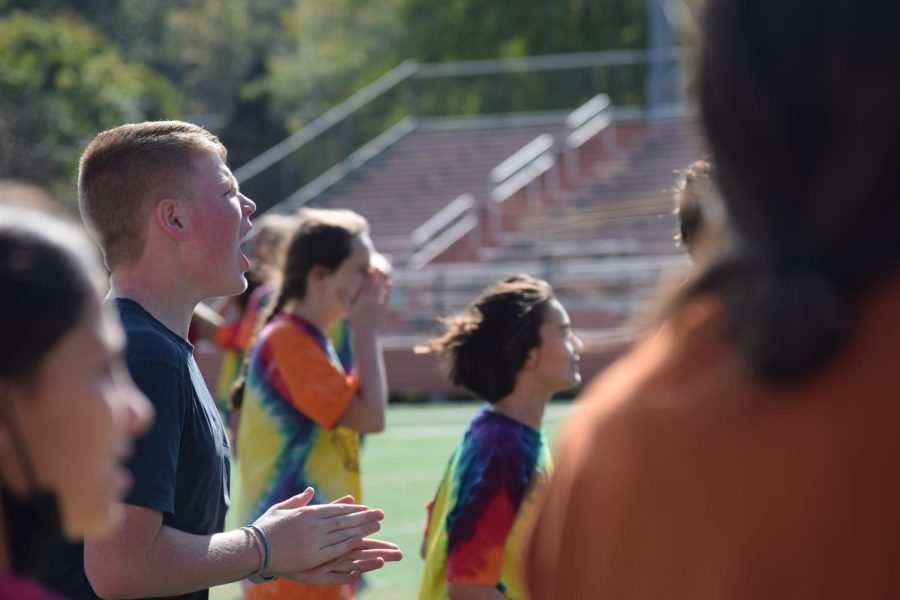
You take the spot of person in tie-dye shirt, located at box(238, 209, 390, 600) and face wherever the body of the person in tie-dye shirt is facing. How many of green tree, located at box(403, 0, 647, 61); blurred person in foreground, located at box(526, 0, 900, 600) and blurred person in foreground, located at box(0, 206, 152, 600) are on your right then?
2

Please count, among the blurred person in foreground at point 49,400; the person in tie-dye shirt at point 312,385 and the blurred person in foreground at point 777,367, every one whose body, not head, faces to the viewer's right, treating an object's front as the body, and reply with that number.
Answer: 2

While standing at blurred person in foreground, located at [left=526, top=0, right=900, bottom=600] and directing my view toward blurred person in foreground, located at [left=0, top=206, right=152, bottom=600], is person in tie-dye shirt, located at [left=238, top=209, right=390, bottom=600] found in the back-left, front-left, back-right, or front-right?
front-right

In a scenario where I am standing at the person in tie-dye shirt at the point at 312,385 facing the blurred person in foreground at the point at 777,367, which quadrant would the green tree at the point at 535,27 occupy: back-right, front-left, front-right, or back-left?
back-left

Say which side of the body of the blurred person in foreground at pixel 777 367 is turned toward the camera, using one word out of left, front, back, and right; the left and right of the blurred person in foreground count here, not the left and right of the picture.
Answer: back

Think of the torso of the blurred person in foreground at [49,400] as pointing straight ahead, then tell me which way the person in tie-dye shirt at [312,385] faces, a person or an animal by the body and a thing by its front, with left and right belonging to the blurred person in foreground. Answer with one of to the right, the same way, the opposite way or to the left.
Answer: the same way

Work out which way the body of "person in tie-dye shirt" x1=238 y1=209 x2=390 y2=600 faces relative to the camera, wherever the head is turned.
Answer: to the viewer's right

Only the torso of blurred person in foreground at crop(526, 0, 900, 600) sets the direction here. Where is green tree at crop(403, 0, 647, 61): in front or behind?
in front

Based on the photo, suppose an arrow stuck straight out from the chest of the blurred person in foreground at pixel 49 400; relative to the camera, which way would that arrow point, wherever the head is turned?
to the viewer's right

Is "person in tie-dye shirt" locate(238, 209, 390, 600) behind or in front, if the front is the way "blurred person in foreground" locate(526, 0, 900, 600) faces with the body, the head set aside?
in front

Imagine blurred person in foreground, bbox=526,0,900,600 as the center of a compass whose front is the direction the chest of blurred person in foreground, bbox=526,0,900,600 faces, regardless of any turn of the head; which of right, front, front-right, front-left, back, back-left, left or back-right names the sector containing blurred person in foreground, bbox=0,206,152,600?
left

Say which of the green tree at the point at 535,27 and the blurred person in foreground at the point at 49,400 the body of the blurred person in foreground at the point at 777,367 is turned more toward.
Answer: the green tree

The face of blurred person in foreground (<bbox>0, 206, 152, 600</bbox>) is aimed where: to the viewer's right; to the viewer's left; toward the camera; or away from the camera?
to the viewer's right

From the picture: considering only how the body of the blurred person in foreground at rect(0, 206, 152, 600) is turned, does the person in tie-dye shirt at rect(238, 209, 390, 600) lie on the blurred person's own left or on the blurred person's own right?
on the blurred person's own left

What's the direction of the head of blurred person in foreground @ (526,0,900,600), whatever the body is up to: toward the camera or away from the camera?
away from the camera

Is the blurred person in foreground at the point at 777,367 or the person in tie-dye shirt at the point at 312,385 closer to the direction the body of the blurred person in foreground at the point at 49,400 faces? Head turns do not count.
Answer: the blurred person in foreground
